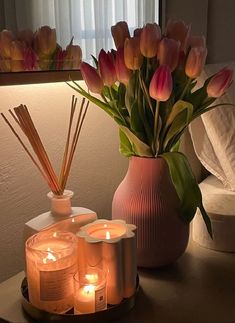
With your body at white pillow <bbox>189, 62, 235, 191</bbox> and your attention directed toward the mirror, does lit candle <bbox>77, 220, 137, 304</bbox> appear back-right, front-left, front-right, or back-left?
front-left

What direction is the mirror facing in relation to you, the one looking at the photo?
facing the viewer
